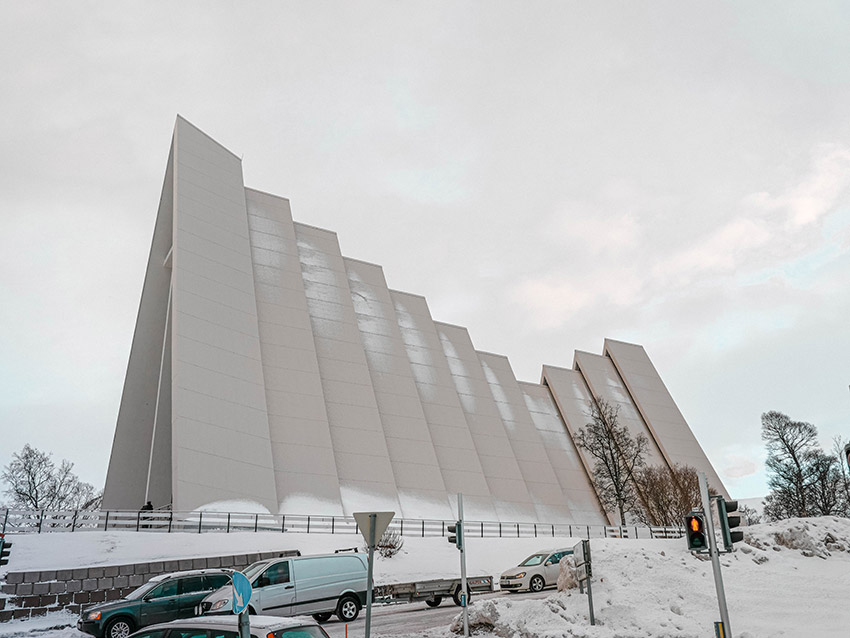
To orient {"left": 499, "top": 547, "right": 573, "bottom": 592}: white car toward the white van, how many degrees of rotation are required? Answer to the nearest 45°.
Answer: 0° — it already faces it

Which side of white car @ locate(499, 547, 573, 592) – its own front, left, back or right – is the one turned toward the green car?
front

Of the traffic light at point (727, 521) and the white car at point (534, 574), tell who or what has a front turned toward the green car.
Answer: the white car

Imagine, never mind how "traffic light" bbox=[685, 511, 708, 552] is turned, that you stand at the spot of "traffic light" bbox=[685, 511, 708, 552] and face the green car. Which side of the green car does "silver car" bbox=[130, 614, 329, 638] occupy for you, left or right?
left

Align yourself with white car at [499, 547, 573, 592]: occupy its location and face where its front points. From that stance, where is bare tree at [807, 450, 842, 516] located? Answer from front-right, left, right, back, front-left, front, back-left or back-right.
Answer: back

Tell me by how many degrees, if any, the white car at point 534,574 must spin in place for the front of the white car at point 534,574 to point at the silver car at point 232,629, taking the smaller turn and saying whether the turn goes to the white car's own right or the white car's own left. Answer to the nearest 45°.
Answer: approximately 45° to the white car's own left

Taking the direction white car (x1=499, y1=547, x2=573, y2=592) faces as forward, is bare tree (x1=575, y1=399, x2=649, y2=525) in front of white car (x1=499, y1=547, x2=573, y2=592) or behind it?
behind

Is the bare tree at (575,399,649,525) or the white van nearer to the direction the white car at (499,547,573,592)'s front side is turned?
the white van

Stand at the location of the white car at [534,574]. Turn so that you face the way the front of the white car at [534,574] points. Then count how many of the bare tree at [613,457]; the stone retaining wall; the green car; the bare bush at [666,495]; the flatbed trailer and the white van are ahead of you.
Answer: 4

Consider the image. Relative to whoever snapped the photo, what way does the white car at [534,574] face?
facing the viewer and to the left of the viewer

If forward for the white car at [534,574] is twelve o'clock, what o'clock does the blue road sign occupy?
The blue road sign is roughly at 11 o'clock from the white car.

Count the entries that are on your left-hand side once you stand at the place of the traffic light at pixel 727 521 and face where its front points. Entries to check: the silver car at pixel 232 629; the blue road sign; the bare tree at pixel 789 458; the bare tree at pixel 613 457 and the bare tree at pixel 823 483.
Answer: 3
